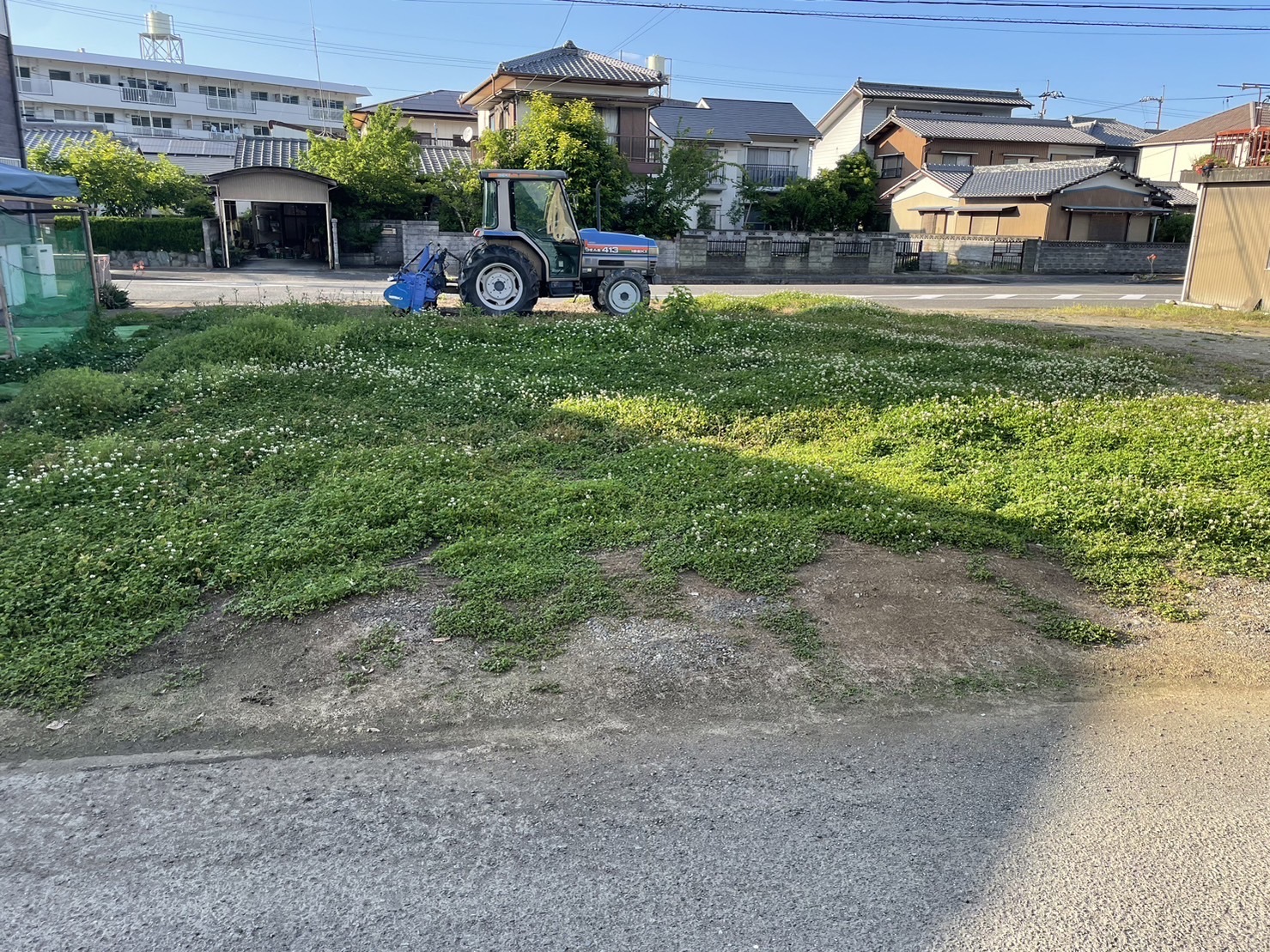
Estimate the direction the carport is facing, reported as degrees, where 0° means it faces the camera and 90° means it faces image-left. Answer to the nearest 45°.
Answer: approximately 0°

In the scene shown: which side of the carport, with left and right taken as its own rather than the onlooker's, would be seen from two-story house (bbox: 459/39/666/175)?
left

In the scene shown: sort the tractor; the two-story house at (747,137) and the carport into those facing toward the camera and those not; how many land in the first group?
2

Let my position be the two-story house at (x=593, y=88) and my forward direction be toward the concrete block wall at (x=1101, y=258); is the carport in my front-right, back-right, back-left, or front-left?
back-right

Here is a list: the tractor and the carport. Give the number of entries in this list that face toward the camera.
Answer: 1

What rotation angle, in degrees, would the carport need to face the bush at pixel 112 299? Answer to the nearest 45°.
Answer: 0° — it already faces it

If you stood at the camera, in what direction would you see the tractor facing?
facing to the right of the viewer

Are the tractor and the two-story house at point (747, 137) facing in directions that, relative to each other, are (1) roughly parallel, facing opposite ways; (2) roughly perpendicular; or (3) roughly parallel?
roughly perpendicular

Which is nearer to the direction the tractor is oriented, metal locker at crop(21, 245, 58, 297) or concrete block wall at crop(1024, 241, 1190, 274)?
the concrete block wall
